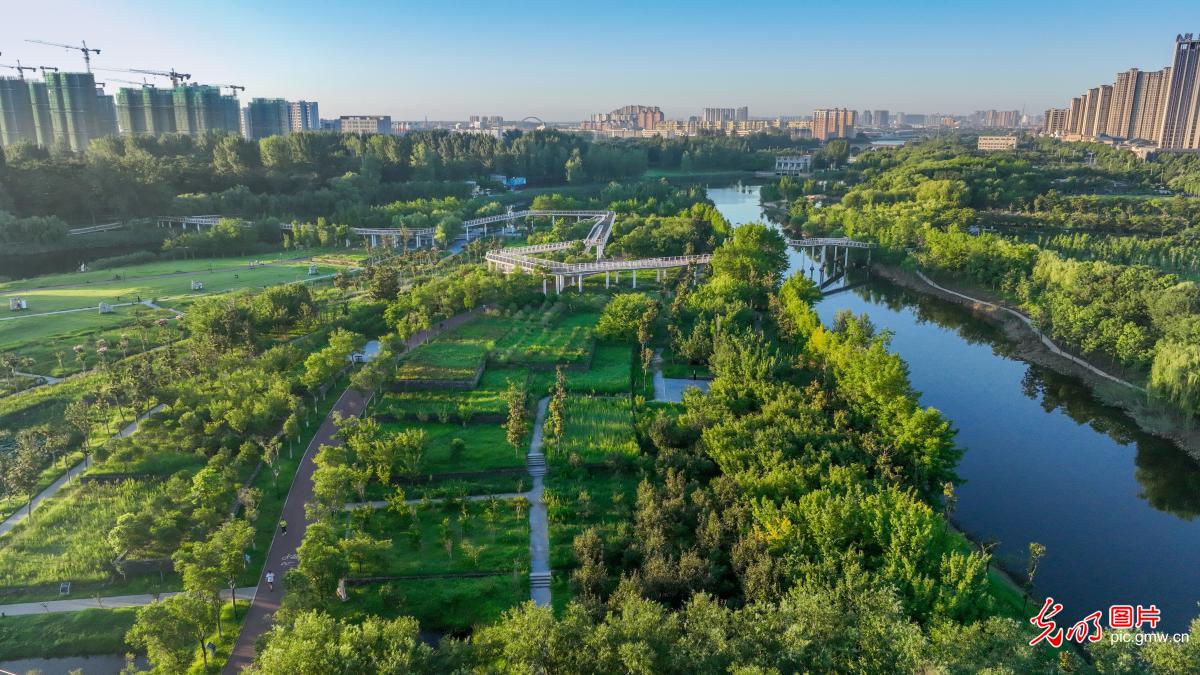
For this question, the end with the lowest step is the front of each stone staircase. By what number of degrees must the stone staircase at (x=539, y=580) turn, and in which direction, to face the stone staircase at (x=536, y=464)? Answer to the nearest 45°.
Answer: approximately 180°

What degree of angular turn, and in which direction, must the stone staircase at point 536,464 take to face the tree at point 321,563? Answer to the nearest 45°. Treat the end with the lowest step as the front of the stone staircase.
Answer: approximately 45° to its right

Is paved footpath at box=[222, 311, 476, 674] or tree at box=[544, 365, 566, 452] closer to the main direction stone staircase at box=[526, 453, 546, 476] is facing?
the paved footpath

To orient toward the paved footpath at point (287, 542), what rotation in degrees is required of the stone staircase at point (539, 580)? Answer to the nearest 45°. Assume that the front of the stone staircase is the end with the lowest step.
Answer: approximately 90° to its right

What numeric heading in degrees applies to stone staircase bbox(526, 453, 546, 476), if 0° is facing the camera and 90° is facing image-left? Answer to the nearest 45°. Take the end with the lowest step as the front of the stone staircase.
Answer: approximately 0°

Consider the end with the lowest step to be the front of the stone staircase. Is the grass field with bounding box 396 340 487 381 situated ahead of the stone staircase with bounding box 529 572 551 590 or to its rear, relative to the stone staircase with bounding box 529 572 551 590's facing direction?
to the rear

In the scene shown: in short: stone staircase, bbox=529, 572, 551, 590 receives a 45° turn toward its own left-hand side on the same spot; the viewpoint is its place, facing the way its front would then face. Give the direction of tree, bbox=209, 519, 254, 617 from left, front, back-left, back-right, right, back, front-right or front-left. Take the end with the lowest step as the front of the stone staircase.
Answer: back-right

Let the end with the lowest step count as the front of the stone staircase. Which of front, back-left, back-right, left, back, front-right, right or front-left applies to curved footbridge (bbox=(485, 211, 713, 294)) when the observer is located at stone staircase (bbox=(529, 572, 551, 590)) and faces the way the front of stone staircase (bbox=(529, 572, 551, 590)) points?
back

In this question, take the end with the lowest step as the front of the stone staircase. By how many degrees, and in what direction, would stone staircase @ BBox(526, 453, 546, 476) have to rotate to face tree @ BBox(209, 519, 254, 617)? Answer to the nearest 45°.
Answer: approximately 45° to its right

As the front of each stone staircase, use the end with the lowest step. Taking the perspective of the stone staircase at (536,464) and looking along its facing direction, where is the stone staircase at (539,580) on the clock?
the stone staircase at (539,580) is roughly at 12 o'clock from the stone staircase at (536,464).

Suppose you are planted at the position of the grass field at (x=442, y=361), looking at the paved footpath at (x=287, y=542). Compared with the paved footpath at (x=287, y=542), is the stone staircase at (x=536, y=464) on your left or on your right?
left

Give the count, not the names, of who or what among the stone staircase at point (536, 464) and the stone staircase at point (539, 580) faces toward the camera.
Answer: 2

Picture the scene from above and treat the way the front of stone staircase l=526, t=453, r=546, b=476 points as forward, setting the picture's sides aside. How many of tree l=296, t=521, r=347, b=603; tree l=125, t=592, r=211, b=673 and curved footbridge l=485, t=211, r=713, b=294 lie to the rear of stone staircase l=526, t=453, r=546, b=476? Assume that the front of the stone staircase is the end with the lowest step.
1

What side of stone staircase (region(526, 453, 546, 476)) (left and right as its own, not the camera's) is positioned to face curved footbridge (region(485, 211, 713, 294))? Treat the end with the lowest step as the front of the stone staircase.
back
